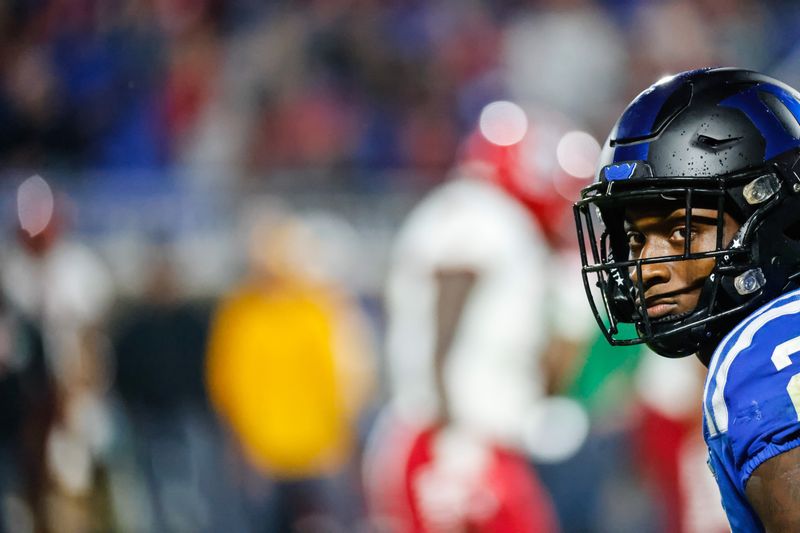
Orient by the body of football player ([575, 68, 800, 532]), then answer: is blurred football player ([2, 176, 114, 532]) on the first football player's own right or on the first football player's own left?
on the first football player's own right

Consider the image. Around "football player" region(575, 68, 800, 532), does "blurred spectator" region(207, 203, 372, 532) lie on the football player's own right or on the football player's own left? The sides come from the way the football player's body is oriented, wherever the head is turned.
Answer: on the football player's own right

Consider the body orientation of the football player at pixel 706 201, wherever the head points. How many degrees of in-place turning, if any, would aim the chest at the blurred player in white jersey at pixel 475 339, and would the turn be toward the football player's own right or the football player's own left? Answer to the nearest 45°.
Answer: approximately 135° to the football player's own right

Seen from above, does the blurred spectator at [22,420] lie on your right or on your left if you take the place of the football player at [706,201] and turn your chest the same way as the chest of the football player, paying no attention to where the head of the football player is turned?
on your right
